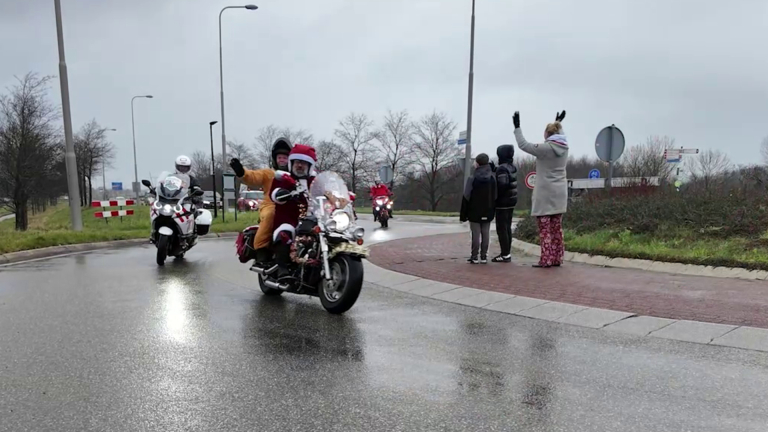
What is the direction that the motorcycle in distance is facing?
toward the camera

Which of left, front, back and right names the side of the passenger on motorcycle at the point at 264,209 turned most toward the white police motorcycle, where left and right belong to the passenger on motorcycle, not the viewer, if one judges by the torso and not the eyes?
back

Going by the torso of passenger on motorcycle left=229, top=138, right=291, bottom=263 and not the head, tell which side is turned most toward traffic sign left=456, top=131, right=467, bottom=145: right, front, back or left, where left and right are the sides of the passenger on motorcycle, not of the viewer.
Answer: left

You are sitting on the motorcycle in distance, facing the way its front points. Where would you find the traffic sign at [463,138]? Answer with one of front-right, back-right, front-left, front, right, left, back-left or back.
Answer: back-left

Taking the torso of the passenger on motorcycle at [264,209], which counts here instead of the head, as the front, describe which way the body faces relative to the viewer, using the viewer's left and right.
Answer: facing the viewer and to the right of the viewer

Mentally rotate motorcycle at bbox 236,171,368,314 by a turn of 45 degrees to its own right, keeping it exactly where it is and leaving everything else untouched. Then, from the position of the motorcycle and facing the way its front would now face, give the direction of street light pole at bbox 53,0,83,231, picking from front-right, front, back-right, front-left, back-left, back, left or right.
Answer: back-right

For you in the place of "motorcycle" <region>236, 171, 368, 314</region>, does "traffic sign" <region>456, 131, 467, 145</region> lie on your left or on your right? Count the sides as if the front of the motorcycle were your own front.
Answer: on your left
